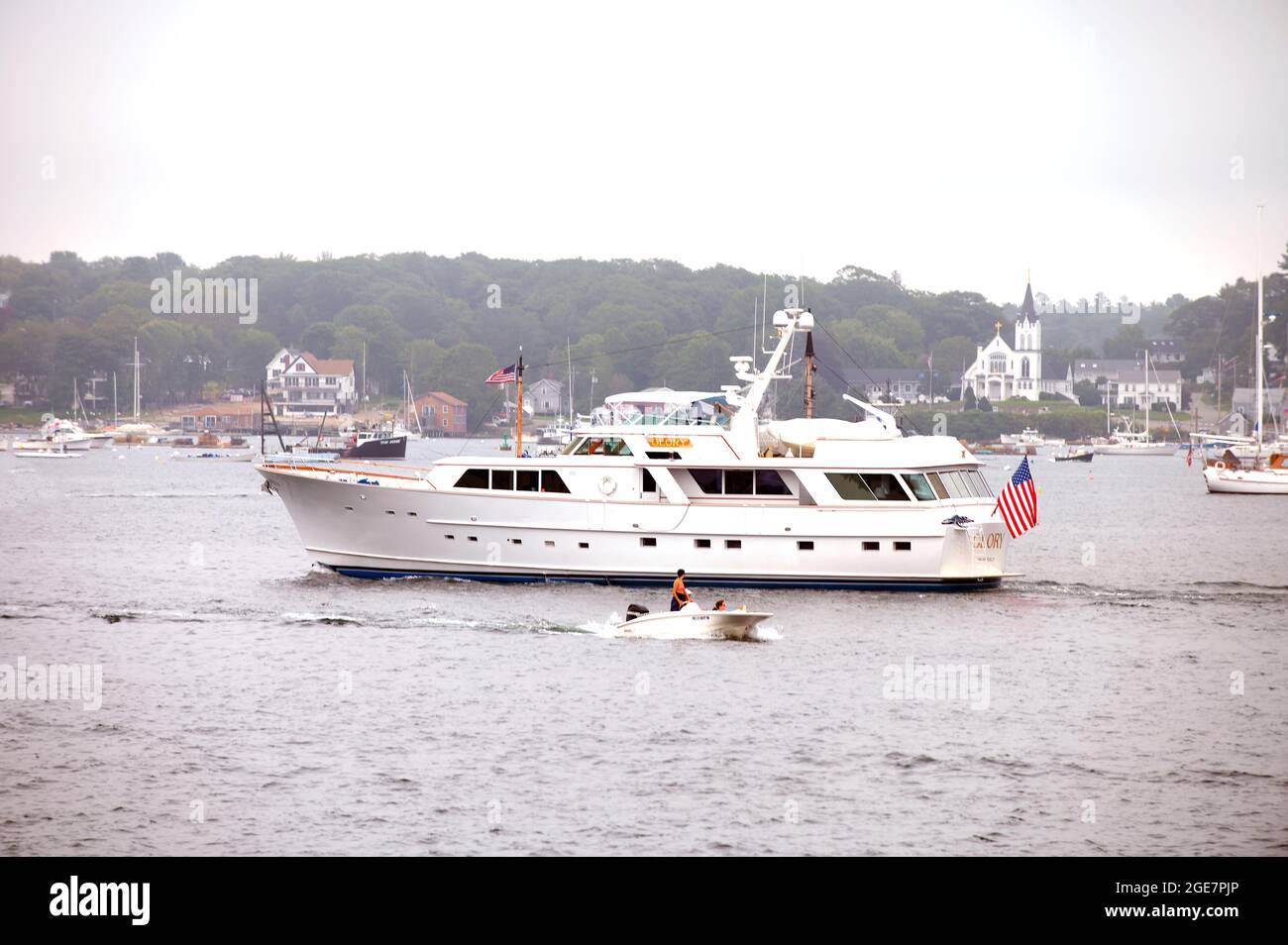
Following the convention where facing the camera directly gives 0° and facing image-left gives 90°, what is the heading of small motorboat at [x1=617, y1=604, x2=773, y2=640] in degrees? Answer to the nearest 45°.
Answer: approximately 270°

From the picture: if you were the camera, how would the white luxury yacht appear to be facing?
facing to the left of the viewer

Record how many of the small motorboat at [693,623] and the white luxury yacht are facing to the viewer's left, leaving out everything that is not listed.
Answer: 1

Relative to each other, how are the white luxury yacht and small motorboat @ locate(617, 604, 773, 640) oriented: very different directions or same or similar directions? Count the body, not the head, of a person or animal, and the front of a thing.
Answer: very different directions

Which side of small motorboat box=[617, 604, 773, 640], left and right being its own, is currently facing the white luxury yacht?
left

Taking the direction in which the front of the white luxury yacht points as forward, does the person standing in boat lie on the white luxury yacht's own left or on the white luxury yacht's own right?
on the white luxury yacht's own left

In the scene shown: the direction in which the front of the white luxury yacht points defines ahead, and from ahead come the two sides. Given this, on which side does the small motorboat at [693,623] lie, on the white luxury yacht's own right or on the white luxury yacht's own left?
on the white luxury yacht's own left
